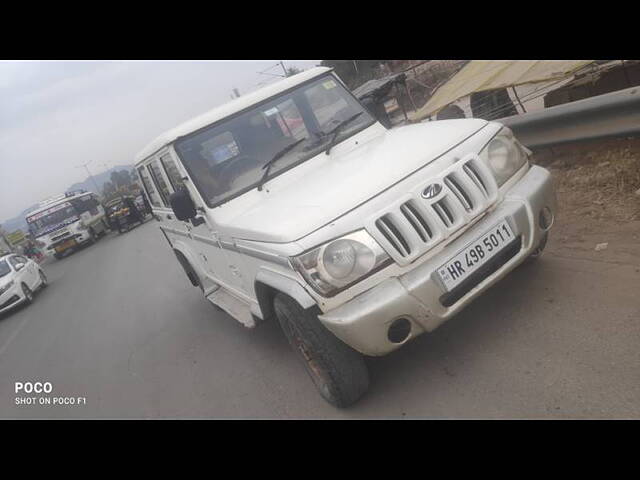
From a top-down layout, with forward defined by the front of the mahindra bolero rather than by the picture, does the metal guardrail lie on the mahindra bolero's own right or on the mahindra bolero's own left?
on the mahindra bolero's own left

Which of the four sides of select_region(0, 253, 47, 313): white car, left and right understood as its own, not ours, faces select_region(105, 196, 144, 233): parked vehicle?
back

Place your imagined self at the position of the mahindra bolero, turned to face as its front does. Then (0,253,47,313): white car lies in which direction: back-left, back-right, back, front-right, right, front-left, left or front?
back

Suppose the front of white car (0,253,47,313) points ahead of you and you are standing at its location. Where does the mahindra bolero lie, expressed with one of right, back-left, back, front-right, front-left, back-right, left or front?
front-left

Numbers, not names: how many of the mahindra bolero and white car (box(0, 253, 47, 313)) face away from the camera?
0

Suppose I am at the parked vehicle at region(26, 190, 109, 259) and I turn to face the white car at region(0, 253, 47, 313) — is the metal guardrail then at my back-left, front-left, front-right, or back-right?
front-left

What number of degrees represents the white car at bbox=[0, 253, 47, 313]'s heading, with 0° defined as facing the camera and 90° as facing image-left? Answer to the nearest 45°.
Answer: approximately 45°

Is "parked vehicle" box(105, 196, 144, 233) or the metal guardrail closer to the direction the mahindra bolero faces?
the metal guardrail

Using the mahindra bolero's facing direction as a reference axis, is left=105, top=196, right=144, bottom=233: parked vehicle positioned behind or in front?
behind

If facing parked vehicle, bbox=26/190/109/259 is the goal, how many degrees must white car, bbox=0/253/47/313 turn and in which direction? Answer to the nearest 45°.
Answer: approximately 135° to its right

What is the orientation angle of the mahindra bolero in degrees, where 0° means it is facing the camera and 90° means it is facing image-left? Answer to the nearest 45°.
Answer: approximately 315°

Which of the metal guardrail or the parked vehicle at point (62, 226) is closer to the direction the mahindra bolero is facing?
the metal guardrail
